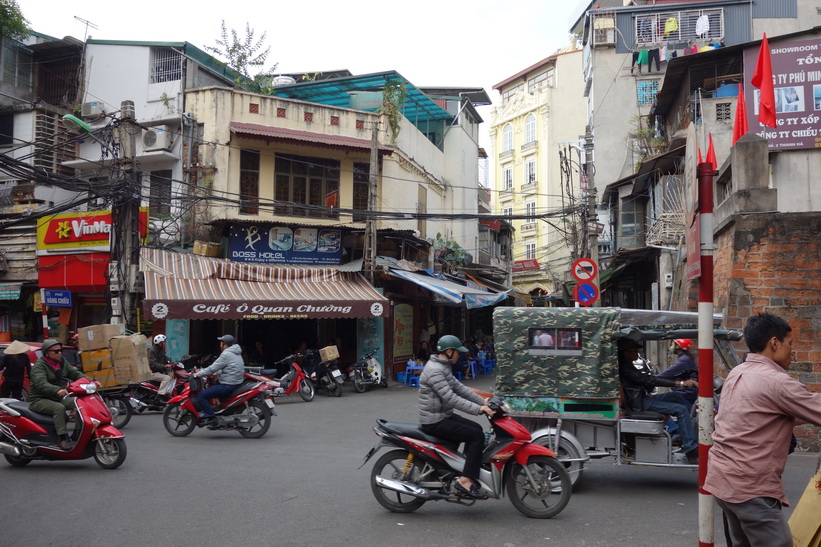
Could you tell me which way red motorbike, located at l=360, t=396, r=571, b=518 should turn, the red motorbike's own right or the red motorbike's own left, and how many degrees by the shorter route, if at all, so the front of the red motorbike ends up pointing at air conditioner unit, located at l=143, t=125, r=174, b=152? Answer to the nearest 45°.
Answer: approximately 135° to the red motorbike's own left

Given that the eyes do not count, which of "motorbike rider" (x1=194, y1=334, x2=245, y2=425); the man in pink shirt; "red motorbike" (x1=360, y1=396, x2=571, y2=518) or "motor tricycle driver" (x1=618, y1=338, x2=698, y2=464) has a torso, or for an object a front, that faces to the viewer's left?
"motorbike rider" (x1=194, y1=334, x2=245, y2=425)

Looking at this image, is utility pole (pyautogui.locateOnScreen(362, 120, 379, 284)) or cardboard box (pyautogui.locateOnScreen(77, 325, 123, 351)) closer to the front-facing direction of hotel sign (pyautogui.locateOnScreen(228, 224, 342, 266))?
the cardboard box

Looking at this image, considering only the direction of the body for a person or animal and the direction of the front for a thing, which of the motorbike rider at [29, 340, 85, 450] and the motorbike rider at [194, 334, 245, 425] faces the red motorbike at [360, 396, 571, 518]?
the motorbike rider at [29, 340, 85, 450]

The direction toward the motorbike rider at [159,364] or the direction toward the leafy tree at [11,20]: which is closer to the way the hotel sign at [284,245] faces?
the motorbike rider

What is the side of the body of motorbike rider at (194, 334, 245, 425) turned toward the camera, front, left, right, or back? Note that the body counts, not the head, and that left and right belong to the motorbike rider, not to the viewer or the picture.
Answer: left

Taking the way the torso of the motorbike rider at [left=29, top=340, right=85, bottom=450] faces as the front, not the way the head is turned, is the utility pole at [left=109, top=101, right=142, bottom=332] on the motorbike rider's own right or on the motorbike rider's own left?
on the motorbike rider's own left

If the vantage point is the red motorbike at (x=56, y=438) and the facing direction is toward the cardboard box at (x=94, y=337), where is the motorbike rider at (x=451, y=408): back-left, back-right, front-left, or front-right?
back-right

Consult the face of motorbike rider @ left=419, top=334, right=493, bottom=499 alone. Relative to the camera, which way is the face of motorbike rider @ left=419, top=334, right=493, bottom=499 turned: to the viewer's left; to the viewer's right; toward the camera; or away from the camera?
to the viewer's right

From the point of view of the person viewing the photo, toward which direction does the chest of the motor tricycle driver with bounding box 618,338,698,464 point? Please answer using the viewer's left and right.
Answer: facing to the right of the viewer
